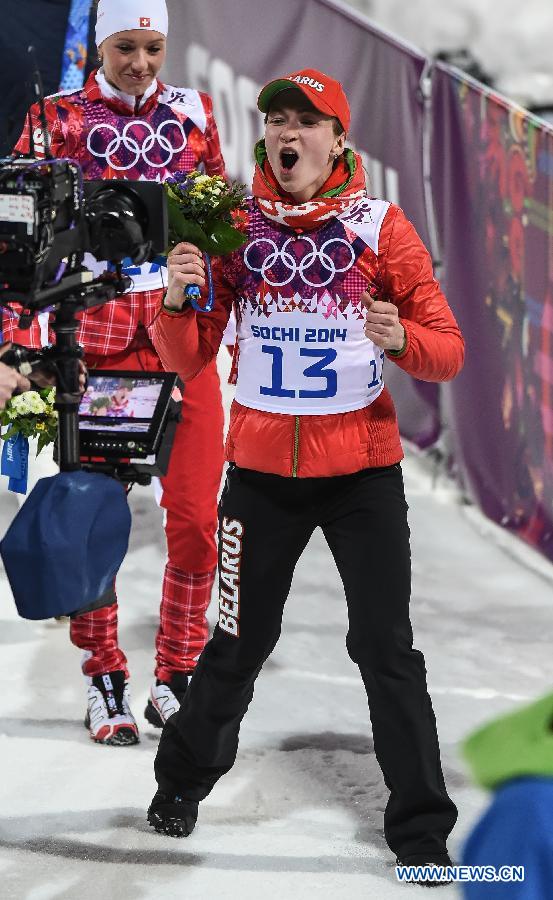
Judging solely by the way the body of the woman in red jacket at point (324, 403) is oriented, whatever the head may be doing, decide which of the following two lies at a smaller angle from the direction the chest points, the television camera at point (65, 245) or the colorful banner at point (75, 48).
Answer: the television camera

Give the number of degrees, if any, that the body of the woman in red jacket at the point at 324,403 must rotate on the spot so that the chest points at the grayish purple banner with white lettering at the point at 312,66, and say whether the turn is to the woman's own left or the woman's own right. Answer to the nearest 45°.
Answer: approximately 180°

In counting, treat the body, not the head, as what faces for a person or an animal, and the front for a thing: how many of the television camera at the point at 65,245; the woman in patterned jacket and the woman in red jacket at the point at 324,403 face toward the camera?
2

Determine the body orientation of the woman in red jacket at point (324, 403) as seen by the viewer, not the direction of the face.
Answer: toward the camera

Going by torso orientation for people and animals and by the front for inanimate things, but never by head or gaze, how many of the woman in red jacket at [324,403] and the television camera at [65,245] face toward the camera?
1

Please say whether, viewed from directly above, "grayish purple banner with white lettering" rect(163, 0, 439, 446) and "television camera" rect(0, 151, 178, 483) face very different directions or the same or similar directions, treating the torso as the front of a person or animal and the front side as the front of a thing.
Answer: very different directions

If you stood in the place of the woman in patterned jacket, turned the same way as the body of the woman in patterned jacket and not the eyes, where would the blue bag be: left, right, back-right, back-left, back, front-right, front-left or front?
front

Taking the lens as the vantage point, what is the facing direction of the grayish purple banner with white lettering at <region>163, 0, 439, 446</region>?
facing the viewer and to the left of the viewer

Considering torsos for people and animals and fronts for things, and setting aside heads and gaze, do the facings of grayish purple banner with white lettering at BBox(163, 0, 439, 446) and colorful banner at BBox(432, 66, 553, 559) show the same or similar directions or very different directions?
same or similar directions

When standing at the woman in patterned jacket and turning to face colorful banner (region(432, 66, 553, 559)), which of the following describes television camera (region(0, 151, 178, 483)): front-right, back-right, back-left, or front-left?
back-right

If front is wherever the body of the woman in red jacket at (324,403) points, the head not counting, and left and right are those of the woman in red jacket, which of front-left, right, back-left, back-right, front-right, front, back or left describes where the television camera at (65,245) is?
front-right

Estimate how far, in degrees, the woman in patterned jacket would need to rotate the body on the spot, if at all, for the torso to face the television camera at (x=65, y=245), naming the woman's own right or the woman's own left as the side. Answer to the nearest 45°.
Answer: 0° — they already face it

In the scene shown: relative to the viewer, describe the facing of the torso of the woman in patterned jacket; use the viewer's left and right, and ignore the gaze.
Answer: facing the viewer
